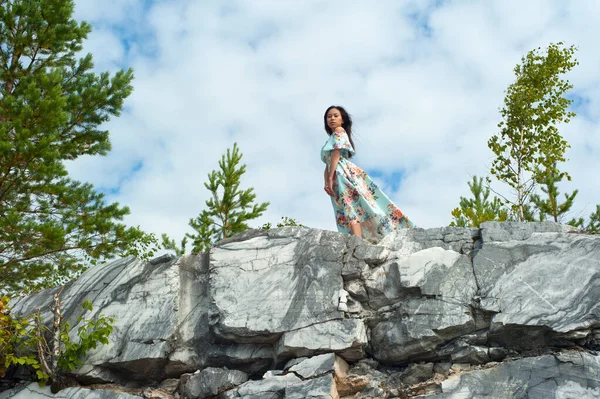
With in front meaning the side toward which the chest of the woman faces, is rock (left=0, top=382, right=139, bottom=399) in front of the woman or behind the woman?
in front

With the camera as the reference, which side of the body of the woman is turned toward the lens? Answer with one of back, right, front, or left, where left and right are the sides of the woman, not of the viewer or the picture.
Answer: left

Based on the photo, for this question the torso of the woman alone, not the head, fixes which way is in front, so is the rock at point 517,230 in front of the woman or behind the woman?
behind
